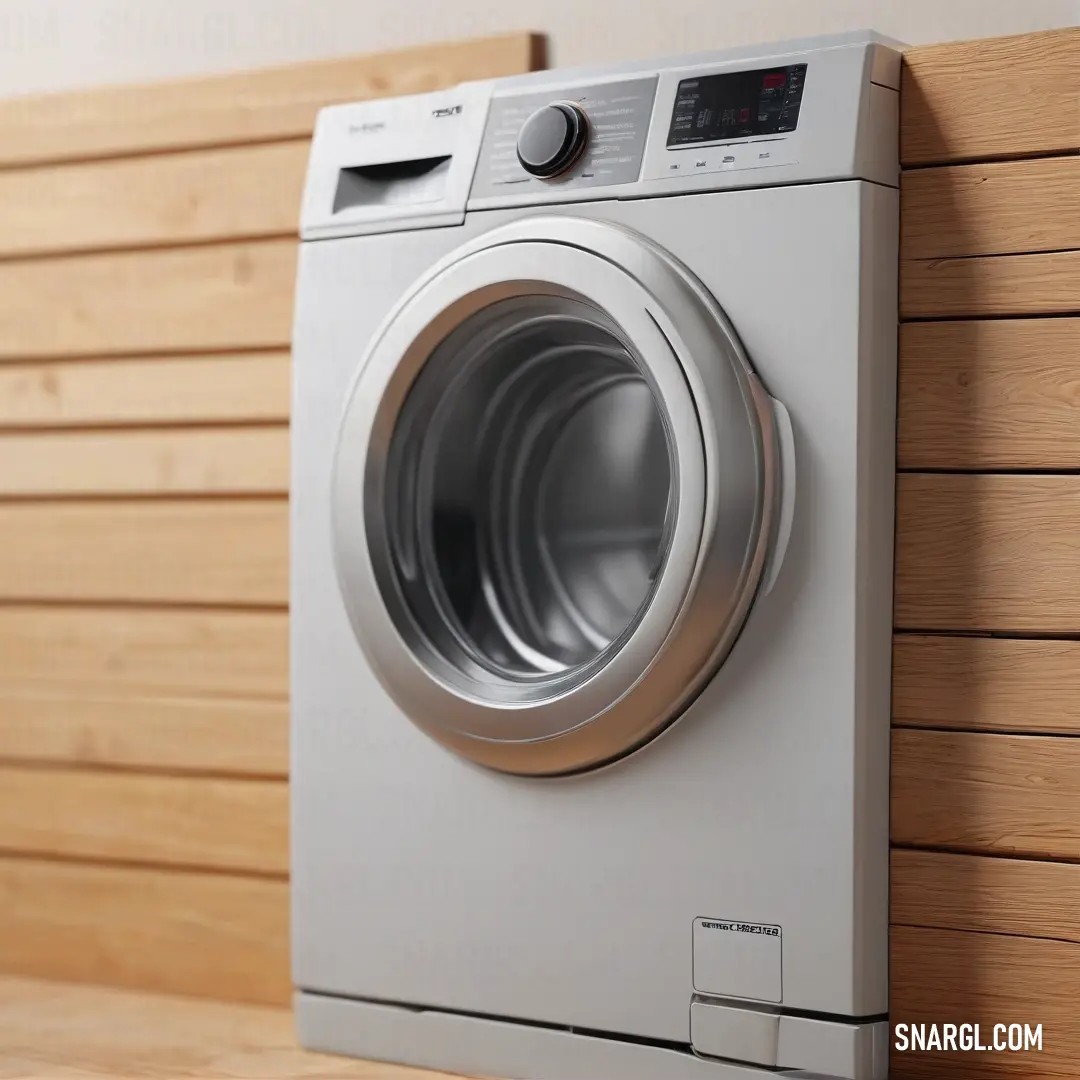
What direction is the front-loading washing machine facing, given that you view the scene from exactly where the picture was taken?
facing the viewer and to the left of the viewer
